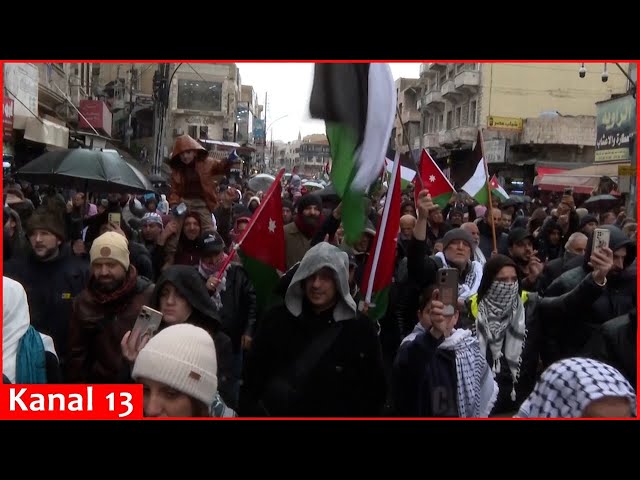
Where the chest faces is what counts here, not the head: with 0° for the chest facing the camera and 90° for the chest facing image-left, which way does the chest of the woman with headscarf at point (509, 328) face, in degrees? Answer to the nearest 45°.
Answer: approximately 0°

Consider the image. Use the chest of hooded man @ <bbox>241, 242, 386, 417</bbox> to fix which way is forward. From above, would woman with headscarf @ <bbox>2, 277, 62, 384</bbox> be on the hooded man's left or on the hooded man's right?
on the hooded man's right

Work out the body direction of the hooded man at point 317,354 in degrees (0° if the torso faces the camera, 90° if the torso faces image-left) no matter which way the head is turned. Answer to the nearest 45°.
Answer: approximately 0°
